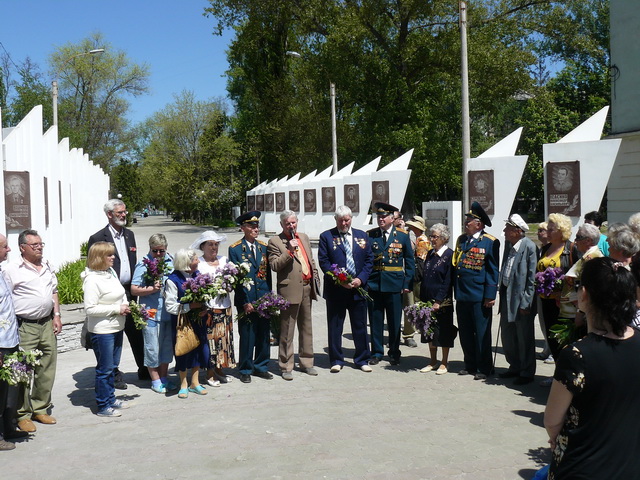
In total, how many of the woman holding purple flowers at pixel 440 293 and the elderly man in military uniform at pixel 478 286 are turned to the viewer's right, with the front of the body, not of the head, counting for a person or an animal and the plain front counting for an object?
0

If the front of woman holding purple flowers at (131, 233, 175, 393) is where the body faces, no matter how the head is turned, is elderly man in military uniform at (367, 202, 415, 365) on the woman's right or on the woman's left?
on the woman's left

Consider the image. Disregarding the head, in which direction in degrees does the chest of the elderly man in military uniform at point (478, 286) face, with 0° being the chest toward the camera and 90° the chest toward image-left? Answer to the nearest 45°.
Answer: approximately 45°

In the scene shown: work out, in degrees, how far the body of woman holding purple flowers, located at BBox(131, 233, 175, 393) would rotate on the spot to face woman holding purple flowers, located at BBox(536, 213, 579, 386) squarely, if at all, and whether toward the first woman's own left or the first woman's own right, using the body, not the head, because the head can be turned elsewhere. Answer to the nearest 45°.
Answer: approximately 45° to the first woman's own left

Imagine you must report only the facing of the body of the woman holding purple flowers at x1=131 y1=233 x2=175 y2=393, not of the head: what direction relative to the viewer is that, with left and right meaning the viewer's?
facing the viewer and to the right of the viewer

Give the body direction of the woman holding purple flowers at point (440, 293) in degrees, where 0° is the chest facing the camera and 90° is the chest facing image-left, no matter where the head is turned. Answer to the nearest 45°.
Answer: approximately 45°

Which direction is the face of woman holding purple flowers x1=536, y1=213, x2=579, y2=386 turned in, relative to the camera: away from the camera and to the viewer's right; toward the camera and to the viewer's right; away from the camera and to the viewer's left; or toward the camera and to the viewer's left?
toward the camera and to the viewer's left

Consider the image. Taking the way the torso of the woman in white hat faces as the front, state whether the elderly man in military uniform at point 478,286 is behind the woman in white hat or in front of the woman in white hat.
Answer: in front

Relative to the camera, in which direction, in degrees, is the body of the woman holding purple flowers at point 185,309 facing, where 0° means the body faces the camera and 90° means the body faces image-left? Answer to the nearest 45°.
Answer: approximately 315°

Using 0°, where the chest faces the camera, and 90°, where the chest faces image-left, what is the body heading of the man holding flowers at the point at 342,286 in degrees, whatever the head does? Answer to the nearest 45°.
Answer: approximately 0°

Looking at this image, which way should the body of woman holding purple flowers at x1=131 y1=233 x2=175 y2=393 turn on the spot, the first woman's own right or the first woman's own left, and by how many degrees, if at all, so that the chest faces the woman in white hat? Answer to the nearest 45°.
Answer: approximately 45° to the first woman's own left
